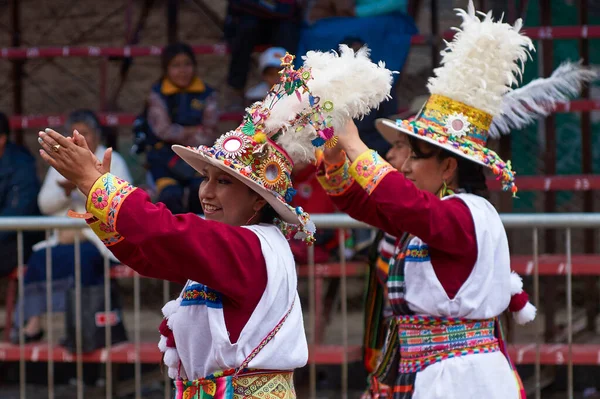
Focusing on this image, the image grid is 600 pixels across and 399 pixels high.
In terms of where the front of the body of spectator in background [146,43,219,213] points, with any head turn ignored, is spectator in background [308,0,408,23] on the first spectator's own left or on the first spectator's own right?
on the first spectator's own left

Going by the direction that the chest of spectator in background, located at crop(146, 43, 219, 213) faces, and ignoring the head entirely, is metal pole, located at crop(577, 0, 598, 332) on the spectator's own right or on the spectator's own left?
on the spectator's own left

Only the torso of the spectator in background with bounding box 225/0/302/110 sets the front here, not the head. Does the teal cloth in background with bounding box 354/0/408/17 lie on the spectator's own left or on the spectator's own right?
on the spectator's own left

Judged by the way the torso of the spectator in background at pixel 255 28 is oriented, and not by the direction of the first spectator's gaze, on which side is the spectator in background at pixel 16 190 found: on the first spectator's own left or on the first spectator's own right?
on the first spectator's own right

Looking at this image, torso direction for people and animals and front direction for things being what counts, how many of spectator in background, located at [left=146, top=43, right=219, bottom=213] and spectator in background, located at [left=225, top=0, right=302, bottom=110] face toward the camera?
2

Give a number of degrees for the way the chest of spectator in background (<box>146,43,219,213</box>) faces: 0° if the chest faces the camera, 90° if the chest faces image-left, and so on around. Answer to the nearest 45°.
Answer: approximately 0°

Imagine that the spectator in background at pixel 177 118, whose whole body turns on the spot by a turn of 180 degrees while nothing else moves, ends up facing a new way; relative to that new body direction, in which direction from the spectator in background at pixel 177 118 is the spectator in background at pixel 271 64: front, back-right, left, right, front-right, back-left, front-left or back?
right

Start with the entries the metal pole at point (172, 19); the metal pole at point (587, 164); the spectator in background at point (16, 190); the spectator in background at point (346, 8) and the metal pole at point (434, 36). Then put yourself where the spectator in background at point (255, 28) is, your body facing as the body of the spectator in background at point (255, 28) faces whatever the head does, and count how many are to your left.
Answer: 3
